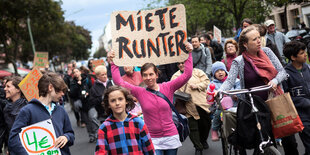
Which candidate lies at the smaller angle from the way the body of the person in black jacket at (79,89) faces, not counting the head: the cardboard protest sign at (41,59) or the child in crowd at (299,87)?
the child in crowd

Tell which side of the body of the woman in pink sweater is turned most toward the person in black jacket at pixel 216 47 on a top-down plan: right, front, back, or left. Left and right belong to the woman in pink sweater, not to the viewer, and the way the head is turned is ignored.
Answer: back

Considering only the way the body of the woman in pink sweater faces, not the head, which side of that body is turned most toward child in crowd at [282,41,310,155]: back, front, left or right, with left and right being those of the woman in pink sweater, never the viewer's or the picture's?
left

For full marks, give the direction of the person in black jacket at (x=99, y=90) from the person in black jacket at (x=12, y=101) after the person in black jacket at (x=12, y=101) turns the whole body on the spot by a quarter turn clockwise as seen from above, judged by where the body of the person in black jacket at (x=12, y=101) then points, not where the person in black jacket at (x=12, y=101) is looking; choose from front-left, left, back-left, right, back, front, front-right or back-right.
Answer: right

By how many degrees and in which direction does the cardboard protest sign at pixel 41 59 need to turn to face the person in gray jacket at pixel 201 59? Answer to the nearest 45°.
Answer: approximately 45° to its left

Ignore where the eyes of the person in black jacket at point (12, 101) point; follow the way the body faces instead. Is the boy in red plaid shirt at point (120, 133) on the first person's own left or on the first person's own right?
on the first person's own left

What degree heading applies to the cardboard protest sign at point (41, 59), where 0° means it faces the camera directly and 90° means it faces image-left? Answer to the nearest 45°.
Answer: approximately 0°

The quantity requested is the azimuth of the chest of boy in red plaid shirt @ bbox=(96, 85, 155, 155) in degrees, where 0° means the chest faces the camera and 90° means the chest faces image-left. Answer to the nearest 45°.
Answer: approximately 0°
